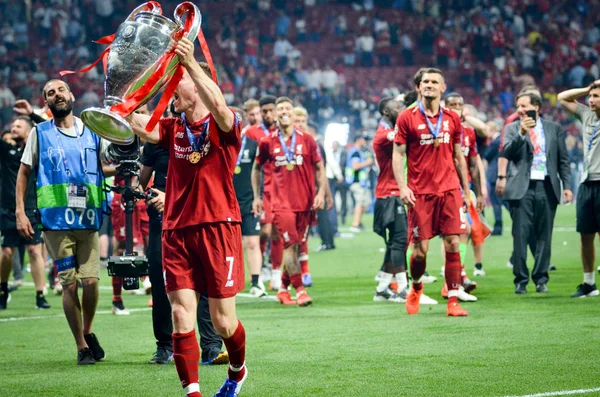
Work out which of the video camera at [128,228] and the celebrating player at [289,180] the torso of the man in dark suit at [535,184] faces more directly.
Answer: the video camera

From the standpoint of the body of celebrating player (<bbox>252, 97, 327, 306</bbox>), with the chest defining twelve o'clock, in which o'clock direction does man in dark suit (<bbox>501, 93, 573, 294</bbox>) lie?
The man in dark suit is roughly at 9 o'clock from the celebrating player.

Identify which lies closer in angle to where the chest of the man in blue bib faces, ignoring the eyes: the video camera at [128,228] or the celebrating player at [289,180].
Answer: the video camera

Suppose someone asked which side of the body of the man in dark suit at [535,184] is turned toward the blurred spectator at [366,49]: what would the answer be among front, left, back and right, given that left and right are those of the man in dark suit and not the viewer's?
back

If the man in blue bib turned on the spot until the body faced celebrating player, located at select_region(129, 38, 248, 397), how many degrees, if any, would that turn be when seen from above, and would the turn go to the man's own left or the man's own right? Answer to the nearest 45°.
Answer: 0° — they already face them

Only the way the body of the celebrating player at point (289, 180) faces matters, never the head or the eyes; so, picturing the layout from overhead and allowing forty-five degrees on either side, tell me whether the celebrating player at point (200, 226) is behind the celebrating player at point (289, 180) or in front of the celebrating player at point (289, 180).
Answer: in front

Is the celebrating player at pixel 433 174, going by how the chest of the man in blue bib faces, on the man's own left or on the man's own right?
on the man's own left

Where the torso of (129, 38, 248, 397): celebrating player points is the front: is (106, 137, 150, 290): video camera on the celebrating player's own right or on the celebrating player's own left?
on the celebrating player's own right

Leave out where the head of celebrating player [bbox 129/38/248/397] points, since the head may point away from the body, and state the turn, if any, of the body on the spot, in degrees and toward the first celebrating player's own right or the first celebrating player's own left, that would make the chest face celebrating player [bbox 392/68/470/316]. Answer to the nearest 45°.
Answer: approximately 180°

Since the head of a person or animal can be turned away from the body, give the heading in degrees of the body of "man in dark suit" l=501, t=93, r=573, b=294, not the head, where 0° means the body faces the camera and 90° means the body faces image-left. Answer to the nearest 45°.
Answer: approximately 0°
